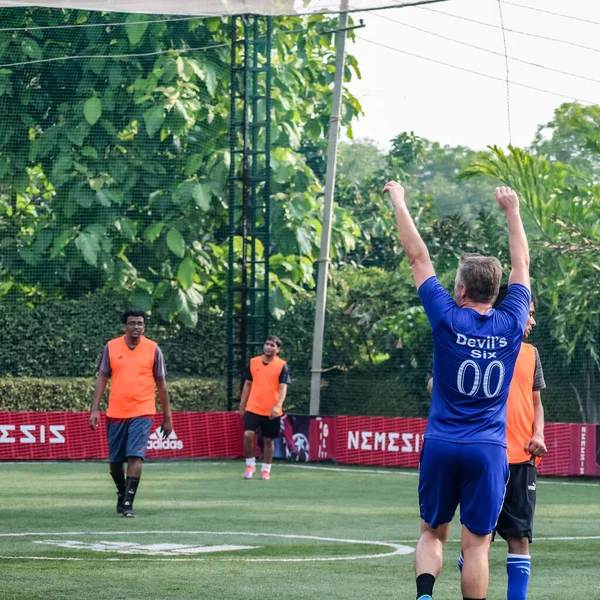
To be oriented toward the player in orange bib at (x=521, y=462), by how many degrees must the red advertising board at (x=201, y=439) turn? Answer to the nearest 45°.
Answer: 0° — it already faces them

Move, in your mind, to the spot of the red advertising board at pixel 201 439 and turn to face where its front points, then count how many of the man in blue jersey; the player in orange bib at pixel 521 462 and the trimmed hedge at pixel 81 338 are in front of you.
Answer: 2

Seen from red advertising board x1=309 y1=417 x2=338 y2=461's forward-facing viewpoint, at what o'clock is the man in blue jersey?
The man in blue jersey is roughly at 12 o'clock from the red advertising board.

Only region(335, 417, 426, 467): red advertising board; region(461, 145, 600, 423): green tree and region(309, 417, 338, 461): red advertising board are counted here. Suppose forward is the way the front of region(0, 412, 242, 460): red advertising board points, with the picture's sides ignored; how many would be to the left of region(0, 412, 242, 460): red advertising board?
3

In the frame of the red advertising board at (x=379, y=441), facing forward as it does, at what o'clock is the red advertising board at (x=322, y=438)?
the red advertising board at (x=322, y=438) is roughly at 4 o'clock from the red advertising board at (x=379, y=441).

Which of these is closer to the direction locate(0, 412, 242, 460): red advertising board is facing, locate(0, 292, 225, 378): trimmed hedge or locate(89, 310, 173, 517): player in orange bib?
the player in orange bib

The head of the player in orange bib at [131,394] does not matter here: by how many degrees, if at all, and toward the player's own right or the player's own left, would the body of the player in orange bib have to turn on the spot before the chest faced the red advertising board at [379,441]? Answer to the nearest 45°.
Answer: approximately 135° to the player's own left

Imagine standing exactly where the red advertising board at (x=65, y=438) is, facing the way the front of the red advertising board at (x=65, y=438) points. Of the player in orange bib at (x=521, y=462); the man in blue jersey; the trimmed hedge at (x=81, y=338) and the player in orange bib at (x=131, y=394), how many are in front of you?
3

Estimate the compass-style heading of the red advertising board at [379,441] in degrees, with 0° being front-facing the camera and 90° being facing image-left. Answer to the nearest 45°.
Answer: approximately 0°

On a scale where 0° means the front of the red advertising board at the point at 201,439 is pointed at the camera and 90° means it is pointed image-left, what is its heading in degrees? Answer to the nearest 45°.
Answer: approximately 0°

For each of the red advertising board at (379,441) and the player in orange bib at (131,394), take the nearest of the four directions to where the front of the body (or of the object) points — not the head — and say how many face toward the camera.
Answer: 2

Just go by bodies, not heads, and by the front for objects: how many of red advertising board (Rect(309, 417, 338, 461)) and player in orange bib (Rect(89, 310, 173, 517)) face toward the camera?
2
